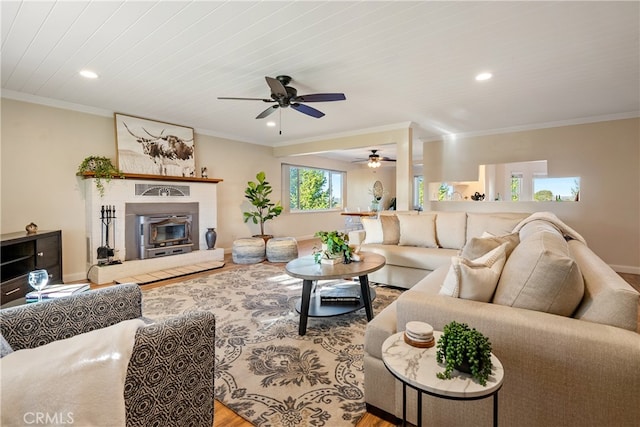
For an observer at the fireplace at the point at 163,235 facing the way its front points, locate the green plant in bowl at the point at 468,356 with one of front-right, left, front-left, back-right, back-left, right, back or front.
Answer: front-right

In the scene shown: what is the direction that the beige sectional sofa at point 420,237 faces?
toward the camera

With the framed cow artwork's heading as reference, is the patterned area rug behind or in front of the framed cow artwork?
in front

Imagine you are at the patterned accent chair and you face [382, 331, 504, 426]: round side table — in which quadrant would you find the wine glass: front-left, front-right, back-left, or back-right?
back-left

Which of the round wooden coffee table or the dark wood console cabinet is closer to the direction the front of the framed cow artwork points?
the round wooden coffee table

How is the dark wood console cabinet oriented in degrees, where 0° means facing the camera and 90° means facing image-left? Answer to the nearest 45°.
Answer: approximately 315°

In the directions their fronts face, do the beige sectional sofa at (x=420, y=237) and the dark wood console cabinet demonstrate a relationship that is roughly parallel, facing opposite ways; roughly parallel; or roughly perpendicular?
roughly perpendicular

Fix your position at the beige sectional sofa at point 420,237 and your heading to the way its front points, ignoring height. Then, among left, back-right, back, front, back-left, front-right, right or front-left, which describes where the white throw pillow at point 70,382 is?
front

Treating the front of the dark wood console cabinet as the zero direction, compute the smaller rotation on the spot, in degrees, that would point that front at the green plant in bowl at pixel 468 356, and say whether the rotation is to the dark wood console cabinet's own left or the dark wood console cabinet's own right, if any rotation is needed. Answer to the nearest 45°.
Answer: approximately 45° to the dark wood console cabinet's own right

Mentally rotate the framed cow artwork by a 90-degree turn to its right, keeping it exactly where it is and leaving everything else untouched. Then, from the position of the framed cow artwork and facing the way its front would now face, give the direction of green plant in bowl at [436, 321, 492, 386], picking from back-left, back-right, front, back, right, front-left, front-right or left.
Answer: front-left

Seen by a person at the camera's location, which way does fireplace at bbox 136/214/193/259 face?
facing the viewer and to the right of the viewer

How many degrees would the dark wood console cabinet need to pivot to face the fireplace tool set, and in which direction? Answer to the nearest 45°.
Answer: approximately 90° to its left

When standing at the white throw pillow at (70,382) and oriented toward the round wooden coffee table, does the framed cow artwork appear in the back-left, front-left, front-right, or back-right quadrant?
front-left
